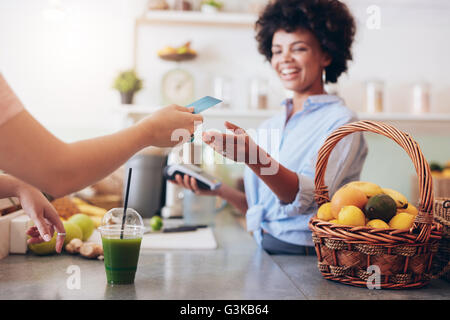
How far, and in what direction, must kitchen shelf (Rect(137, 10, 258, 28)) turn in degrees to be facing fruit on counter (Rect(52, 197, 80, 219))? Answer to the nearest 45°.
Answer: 0° — it already faces it

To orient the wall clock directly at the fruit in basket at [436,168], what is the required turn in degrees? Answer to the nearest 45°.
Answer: approximately 90° to its left

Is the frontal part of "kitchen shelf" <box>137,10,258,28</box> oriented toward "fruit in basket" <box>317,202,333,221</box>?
yes

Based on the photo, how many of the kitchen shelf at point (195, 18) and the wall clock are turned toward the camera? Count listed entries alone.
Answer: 2

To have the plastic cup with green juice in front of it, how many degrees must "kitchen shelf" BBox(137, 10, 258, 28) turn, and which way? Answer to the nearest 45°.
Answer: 0° — it already faces it

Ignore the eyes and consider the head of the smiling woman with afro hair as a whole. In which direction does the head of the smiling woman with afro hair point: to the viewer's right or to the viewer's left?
to the viewer's left

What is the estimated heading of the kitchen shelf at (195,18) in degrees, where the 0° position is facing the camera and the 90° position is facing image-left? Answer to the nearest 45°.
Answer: approximately 0°
